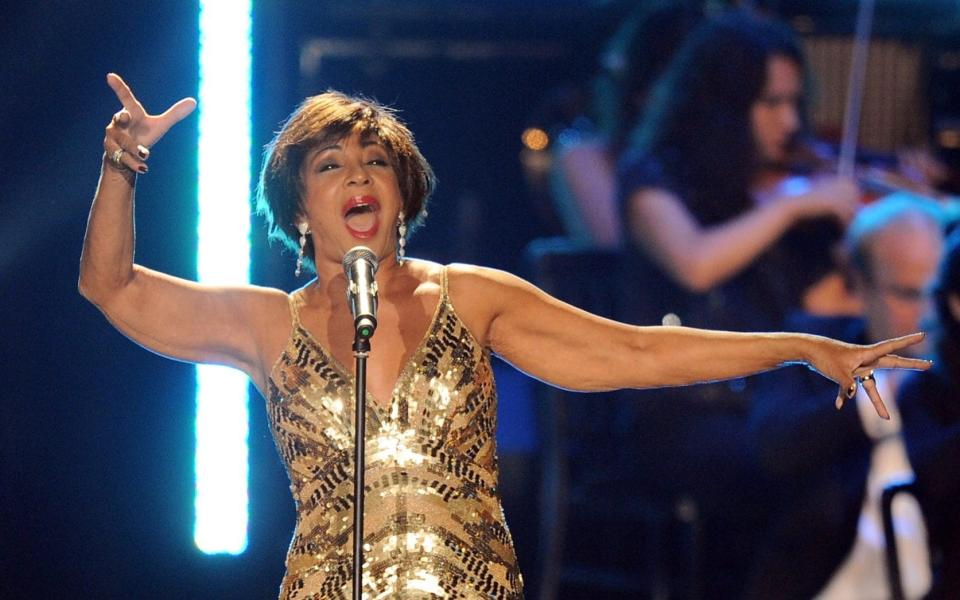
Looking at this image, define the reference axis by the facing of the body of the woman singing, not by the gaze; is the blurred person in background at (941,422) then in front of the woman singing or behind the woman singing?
behind

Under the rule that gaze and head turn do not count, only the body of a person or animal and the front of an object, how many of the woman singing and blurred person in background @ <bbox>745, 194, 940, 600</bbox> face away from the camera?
0

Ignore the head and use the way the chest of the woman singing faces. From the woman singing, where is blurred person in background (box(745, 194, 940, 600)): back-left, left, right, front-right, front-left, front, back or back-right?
back-left

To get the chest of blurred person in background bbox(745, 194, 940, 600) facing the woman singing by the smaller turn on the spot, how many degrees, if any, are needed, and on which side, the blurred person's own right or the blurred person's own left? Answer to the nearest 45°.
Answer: approximately 45° to the blurred person's own right

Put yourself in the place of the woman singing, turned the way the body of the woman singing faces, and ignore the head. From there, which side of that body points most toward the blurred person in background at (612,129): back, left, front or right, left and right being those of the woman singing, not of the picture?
back
